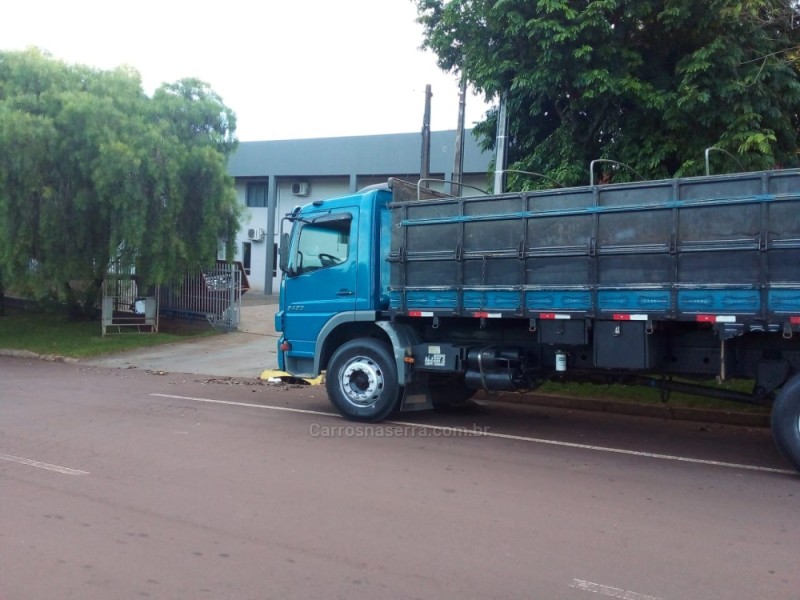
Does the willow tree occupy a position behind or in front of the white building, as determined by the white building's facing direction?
in front

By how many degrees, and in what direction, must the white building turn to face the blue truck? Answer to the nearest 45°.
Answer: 0° — it already faces it

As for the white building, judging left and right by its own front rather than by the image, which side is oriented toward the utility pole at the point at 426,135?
front

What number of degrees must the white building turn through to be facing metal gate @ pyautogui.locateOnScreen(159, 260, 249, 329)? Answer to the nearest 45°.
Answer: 0° — it already faces it

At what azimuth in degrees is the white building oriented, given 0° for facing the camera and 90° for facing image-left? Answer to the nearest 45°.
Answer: approximately 0°

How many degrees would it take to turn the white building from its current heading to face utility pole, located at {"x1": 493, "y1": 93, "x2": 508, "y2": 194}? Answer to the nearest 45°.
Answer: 0° — it already faces it
